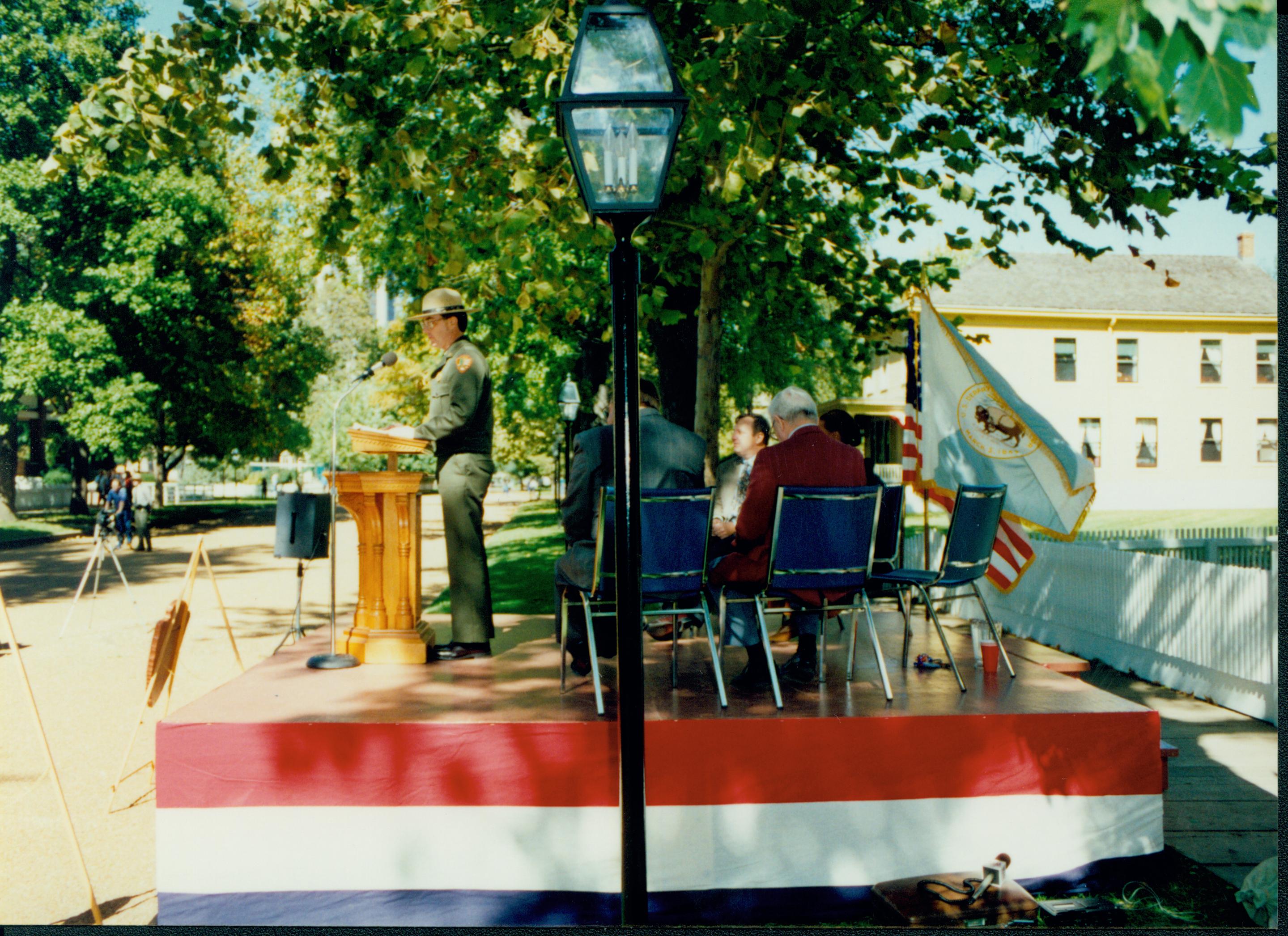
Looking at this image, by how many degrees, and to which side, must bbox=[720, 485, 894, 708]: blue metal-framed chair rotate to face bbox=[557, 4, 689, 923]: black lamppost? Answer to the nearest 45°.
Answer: approximately 135° to its left

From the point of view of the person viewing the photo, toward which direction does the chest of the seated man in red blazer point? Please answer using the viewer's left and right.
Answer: facing away from the viewer and to the left of the viewer

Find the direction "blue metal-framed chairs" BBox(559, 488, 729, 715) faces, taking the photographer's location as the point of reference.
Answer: facing away from the viewer and to the left of the viewer

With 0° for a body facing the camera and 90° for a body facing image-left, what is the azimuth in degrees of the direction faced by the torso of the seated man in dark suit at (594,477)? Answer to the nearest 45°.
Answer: approximately 135°

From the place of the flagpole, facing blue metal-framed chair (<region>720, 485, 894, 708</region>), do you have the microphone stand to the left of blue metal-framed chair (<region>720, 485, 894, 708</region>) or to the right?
right

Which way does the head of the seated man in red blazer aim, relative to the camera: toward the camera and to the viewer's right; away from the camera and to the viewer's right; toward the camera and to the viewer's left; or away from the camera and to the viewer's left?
away from the camera and to the viewer's left

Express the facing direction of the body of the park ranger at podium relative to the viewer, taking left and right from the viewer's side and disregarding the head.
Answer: facing to the left of the viewer

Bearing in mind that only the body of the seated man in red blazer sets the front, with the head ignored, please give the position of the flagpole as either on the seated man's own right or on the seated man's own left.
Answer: on the seated man's own right

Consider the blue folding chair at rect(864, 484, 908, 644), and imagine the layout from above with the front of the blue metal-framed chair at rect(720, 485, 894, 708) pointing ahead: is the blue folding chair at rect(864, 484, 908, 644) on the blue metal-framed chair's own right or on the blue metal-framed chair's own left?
on the blue metal-framed chair's own right

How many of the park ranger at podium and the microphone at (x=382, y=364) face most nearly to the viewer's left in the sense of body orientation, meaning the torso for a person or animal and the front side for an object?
1

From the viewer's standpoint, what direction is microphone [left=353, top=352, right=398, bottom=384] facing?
to the viewer's right

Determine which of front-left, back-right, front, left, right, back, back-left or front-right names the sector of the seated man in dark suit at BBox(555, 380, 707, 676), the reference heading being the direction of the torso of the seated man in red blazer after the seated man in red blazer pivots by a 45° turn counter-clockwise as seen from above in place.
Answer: front

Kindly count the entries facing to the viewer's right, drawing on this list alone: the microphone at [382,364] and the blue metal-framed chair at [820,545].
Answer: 1

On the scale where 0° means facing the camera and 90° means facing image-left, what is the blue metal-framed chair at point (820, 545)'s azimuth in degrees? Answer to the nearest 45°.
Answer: approximately 135°

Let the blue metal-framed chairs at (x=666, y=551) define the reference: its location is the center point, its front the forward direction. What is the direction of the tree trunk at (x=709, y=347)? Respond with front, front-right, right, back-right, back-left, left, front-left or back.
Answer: front-right

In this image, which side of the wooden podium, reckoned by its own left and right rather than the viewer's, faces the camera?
left
